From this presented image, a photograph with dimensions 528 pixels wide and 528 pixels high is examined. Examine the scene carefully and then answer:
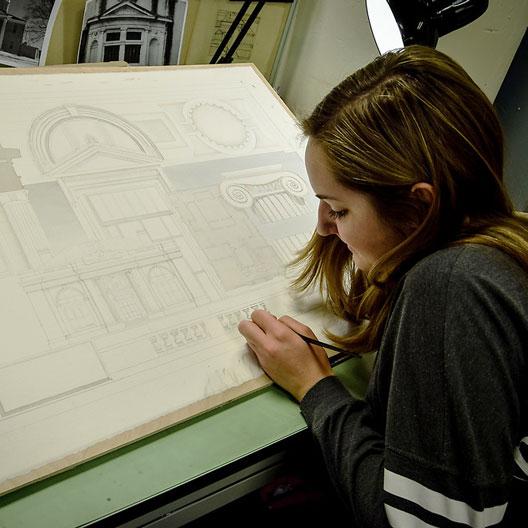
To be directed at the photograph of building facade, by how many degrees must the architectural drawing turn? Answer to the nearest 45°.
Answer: approximately 135° to its left

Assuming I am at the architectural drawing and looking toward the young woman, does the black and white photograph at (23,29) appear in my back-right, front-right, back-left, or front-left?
back-left

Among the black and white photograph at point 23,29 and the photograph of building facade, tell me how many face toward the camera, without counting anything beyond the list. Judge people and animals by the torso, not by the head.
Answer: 2

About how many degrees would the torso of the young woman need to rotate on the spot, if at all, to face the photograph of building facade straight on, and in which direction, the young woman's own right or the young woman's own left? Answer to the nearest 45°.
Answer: approximately 45° to the young woman's own right

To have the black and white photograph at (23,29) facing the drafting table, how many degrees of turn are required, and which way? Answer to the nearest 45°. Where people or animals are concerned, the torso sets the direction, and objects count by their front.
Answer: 0° — it already faces it

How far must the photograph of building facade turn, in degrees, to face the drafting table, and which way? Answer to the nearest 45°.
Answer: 0° — it already faces it

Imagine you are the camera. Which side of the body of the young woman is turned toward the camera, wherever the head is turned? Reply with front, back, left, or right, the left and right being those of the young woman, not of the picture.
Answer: left

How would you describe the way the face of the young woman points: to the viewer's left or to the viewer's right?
to the viewer's left
